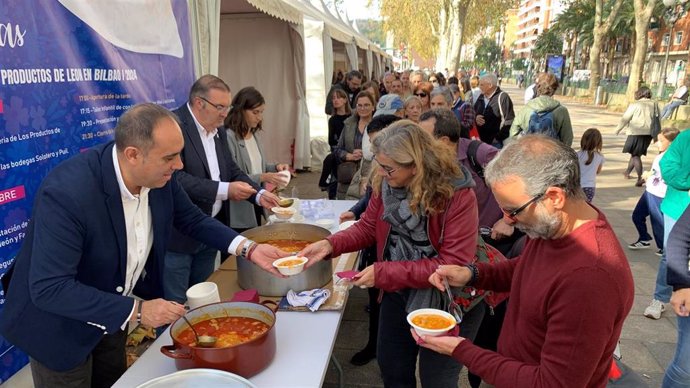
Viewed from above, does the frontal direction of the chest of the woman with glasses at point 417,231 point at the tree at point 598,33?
no

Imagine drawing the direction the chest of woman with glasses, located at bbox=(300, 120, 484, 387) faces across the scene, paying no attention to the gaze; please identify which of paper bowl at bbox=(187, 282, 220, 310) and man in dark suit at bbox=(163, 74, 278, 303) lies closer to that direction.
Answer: the paper bowl

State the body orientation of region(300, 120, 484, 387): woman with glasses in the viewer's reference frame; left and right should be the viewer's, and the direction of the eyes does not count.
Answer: facing the viewer and to the left of the viewer

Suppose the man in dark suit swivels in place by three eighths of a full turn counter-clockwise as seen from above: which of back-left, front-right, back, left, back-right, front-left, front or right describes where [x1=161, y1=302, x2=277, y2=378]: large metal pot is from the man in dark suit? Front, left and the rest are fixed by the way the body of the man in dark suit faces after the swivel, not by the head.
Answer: back

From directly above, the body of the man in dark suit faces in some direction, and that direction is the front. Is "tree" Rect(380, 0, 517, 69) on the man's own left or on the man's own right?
on the man's own left

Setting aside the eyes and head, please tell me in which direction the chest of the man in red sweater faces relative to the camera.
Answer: to the viewer's left

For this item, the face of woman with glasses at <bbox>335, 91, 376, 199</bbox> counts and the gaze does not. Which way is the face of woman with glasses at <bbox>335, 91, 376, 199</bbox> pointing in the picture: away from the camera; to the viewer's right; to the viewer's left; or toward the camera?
toward the camera

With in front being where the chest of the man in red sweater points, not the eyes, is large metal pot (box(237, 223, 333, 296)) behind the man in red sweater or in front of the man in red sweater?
in front

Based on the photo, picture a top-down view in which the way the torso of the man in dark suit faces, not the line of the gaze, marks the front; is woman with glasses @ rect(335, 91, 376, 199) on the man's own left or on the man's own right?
on the man's own left

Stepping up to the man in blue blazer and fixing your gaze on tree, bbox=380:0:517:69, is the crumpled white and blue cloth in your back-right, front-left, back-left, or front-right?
front-right

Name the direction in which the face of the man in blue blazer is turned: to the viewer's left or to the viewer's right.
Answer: to the viewer's right

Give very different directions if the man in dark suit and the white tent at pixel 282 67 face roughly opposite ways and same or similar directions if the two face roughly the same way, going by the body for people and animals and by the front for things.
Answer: same or similar directions

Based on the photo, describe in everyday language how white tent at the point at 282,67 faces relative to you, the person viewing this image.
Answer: facing the viewer and to the right of the viewer
